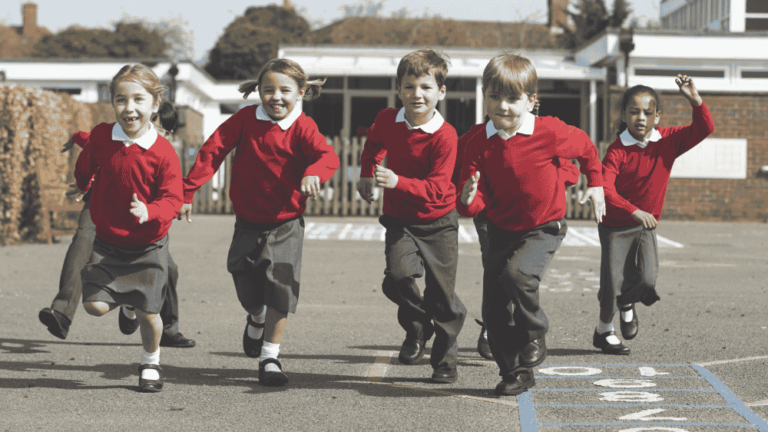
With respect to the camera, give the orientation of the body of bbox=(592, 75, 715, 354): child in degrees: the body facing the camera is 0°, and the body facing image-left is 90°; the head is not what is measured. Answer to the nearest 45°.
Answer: approximately 0°

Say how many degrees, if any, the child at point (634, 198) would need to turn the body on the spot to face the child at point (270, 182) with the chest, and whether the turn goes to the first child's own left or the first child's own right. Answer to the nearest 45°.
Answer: approximately 45° to the first child's own right

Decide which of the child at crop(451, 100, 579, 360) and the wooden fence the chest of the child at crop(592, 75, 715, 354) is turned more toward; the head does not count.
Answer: the child

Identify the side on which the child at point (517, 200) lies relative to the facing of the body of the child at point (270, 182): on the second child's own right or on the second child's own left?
on the second child's own left

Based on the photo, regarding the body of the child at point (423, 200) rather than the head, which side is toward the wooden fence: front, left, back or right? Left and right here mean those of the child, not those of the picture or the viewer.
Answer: back

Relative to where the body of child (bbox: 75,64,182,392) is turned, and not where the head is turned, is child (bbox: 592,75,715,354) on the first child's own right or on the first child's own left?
on the first child's own left
